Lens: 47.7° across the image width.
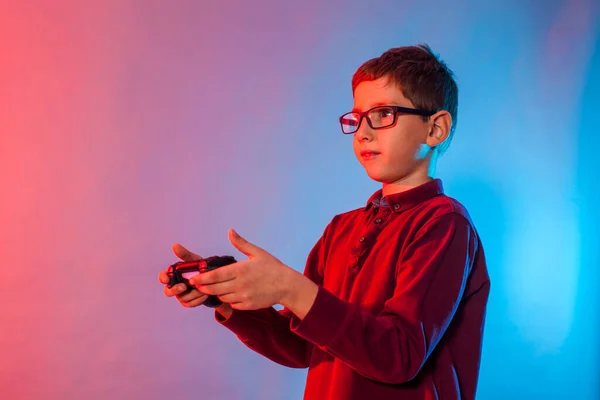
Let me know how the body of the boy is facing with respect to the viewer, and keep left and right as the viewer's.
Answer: facing the viewer and to the left of the viewer
